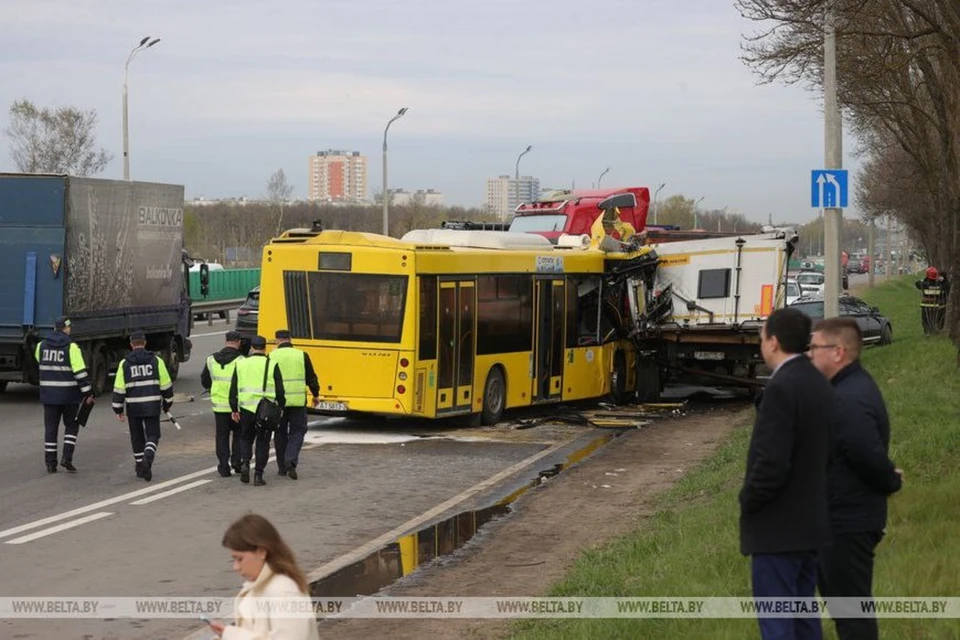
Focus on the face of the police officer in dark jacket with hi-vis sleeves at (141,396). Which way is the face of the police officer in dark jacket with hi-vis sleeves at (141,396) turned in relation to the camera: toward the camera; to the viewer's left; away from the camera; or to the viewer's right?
away from the camera

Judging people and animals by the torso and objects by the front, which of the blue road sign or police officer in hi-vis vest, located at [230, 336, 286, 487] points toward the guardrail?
the police officer in hi-vis vest

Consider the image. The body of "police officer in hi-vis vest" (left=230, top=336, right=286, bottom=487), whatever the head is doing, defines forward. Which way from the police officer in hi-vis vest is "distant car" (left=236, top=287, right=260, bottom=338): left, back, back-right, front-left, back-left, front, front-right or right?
front

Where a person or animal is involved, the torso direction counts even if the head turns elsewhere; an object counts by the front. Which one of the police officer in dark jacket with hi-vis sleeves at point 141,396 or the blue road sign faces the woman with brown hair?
the blue road sign

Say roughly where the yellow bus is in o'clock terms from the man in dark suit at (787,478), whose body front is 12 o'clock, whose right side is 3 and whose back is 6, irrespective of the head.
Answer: The yellow bus is roughly at 1 o'clock from the man in dark suit.

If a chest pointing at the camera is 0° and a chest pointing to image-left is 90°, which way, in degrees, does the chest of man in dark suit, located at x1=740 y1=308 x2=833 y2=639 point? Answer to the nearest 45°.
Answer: approximately 135°

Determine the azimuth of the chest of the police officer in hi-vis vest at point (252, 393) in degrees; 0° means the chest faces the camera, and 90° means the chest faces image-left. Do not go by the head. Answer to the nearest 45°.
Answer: approximately 180°

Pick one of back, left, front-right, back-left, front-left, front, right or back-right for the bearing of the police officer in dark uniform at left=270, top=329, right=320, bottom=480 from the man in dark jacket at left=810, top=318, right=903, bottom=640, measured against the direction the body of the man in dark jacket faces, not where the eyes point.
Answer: front-right

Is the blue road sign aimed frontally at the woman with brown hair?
yes

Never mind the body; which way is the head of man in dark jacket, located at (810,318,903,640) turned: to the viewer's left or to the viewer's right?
to the viewer's left

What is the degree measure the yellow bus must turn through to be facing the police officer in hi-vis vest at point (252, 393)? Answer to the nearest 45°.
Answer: approximately 135° to its right

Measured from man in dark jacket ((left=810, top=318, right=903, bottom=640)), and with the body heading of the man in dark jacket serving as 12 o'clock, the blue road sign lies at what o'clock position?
The blue road sign is roughly at 3 o'clock from the man in dark jacket.

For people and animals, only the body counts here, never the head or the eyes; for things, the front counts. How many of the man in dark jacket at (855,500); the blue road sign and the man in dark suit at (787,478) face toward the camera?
1

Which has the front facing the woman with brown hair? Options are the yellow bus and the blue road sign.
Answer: the blue road sign

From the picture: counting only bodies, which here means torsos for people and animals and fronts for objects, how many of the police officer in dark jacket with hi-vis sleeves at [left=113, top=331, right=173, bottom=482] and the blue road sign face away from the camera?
1

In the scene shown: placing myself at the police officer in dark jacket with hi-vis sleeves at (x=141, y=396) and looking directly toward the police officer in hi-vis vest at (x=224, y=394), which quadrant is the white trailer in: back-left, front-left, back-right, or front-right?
front-left
